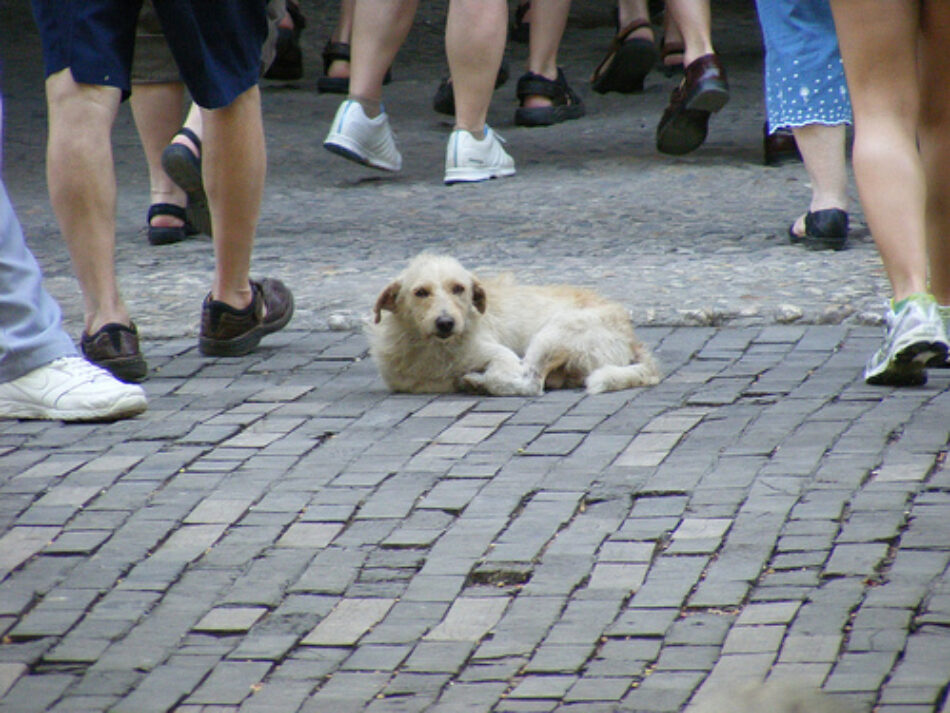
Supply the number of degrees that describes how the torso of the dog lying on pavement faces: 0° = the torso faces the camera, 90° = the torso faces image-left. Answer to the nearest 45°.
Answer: approximately 90°
